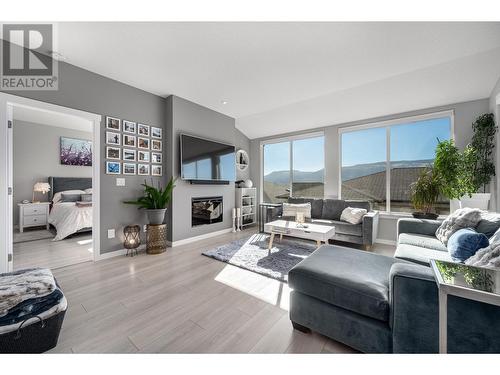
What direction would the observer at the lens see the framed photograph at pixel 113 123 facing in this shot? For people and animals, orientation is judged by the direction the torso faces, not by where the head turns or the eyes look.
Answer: facing the viewer and to the right of the viewer

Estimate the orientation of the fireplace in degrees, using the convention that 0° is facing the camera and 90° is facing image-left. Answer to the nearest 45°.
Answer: approximately 315°

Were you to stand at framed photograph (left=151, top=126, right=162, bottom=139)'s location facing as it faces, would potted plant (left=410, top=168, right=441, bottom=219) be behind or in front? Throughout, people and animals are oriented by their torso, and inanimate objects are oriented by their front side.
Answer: in front

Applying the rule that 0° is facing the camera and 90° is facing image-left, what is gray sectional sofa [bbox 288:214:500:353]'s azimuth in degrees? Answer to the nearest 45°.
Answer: approximately 90°

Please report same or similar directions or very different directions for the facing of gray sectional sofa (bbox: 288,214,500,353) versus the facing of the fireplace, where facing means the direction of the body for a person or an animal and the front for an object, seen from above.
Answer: very different directions

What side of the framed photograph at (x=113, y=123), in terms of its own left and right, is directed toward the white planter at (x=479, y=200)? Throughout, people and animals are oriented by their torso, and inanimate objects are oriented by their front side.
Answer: front

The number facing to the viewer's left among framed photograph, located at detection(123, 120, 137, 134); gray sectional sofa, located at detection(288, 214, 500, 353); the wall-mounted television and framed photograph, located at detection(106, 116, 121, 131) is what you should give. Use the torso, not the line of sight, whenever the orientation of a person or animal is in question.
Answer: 1
